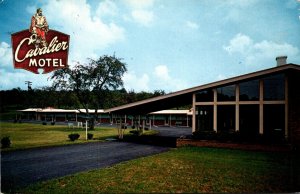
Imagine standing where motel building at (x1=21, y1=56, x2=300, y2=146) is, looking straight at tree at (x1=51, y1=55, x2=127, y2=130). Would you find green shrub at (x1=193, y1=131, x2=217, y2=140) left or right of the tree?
left

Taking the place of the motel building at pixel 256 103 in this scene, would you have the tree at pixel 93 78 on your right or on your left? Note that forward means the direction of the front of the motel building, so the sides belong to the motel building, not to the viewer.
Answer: on your right

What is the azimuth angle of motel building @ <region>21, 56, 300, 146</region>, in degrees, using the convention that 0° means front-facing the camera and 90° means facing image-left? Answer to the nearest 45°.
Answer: approximately 45°
